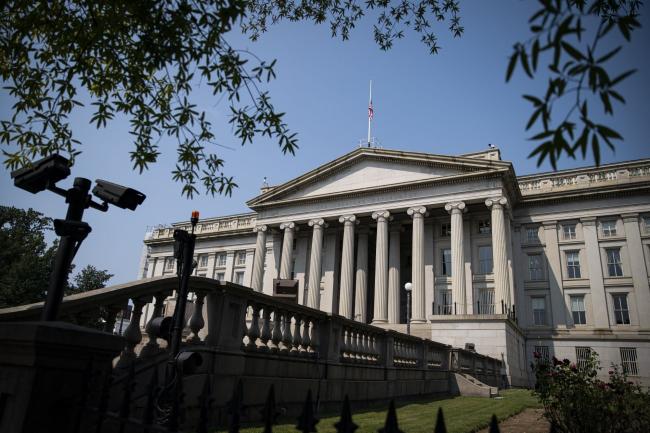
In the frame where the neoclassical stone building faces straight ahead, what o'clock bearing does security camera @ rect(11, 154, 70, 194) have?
The security camera is roughly at 11 o'clock from the neoclassical stone building.

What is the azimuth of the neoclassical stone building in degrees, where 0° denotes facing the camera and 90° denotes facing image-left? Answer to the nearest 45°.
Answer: approximately 45°

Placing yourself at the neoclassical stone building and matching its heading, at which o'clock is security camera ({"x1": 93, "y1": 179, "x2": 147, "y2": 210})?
The security camera is roughly at 11 o'clock from the neoclassical stone building.

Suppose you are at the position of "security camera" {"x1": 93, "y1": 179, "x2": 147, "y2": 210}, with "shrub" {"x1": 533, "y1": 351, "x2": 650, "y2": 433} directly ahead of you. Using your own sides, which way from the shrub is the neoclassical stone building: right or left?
left

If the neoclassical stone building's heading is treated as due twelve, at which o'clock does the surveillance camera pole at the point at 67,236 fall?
The surveillance camera pole is roughly at 11 o'clock from the neoclassical stone building.

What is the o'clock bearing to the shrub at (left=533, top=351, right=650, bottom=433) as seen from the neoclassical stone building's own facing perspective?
The shrub is roughly at 11 o'clock from the neoclassical stone building.

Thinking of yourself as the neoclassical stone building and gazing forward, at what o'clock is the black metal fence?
The black metal fence is roughly at 11 o'clock from the neoclassical stone building.
